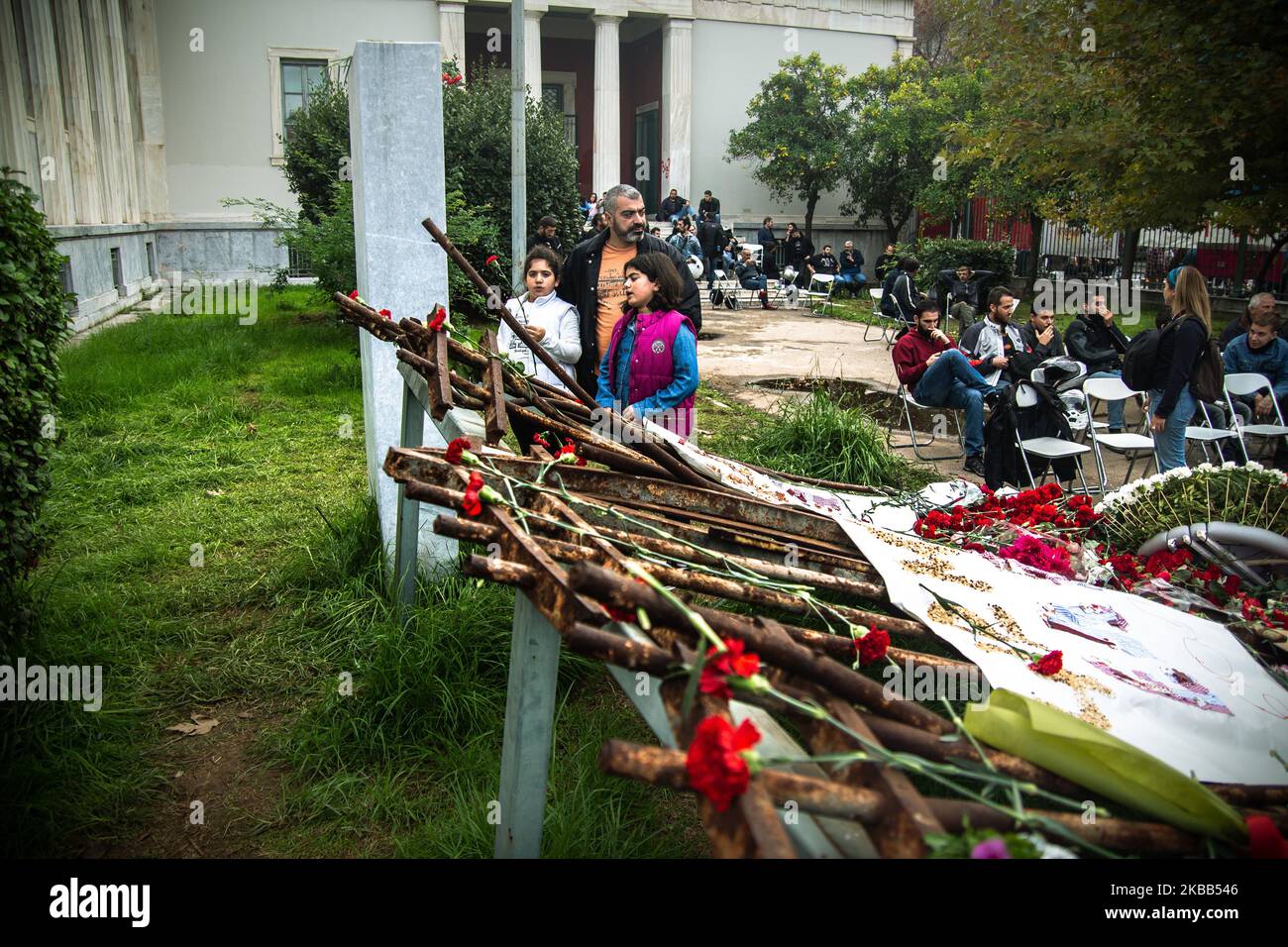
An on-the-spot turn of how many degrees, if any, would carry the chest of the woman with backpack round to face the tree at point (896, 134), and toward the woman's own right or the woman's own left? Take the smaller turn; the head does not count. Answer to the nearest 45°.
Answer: approximately 90° to the woman's own right

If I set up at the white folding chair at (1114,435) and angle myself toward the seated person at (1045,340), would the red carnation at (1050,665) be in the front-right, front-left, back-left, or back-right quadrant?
back-left

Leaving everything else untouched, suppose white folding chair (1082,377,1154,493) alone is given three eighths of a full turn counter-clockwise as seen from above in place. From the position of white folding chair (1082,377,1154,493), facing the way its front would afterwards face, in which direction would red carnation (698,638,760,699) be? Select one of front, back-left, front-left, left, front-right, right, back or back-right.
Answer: back

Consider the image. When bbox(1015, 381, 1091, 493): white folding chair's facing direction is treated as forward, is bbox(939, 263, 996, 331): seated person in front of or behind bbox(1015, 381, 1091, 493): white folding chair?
behind

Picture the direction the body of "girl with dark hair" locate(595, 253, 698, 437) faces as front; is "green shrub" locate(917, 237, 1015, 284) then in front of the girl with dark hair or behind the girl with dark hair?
behind

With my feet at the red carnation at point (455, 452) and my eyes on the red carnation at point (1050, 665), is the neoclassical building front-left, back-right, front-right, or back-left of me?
back-left

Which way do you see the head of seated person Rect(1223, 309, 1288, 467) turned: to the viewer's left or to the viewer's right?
to the viewer's left

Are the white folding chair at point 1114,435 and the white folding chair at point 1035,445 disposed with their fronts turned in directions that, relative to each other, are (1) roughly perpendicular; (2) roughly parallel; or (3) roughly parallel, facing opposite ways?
roughly parallel

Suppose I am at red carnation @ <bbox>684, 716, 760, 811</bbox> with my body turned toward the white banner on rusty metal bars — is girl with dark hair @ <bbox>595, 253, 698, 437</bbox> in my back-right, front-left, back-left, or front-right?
front-left

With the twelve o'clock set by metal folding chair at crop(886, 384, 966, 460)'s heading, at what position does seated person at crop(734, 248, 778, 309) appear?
The seated person is roughly at 7 o'clock from the metal folding chair.
